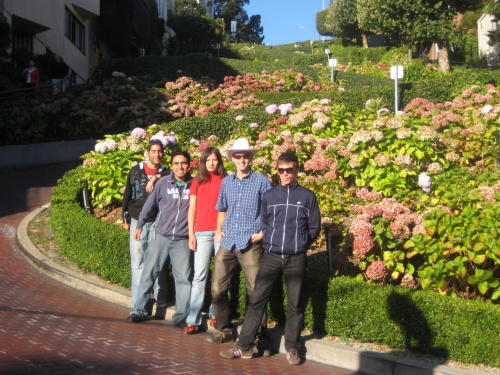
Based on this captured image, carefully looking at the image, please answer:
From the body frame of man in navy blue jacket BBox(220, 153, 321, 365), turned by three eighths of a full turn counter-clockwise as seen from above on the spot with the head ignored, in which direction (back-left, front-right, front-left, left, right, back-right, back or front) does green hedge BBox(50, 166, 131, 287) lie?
left

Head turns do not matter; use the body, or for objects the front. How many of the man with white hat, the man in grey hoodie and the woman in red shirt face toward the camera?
3

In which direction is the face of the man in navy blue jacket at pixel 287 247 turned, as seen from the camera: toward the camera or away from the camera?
toward the camera

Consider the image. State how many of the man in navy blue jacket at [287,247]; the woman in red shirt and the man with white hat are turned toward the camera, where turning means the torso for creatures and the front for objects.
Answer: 3

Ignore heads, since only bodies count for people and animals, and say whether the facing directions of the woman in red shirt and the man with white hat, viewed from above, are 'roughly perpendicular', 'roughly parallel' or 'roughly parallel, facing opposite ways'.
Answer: roughly parallel

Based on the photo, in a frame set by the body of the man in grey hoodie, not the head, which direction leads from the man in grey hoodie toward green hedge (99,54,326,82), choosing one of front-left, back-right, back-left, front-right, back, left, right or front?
back

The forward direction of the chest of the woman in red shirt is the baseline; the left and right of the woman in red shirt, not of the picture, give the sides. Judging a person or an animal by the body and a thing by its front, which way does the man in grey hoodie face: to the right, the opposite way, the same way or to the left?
the same way

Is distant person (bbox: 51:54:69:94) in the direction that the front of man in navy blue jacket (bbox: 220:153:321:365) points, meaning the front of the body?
no

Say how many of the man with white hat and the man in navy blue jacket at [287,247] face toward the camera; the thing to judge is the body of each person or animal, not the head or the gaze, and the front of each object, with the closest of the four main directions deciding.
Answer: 2

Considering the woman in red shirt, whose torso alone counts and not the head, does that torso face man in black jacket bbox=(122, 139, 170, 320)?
no

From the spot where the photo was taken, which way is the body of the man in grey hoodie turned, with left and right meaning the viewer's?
facing the viewer

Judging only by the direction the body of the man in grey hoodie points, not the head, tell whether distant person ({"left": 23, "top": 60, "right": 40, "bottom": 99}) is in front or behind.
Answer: behind

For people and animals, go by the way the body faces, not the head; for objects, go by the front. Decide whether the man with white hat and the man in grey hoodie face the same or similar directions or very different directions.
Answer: same or similar directions

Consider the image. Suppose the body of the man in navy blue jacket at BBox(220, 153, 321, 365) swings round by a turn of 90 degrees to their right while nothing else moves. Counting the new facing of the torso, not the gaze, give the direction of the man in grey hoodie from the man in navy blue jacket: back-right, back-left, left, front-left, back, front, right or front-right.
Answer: front-right

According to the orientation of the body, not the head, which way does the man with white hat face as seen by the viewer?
toward the camera

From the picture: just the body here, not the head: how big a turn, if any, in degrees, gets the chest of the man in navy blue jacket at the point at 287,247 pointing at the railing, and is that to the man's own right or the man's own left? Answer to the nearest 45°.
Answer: approximately 135° to the man's own right

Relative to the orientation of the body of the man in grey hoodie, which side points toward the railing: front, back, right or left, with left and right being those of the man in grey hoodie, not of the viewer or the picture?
back
